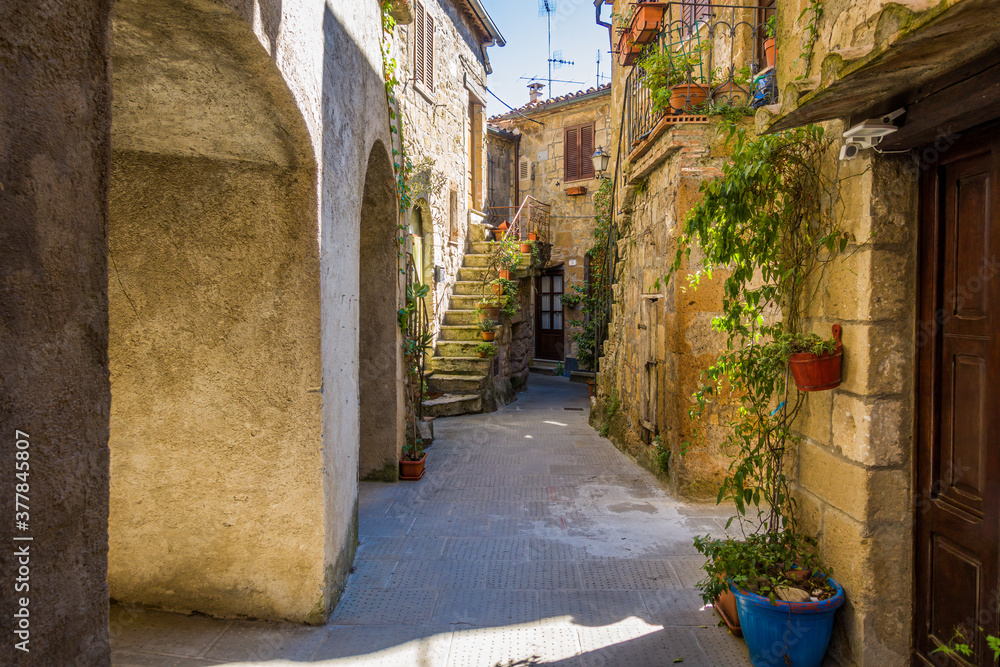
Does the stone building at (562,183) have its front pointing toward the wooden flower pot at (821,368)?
yes

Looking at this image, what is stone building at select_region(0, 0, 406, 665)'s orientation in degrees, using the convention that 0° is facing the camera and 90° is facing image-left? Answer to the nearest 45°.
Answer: approximately 270°

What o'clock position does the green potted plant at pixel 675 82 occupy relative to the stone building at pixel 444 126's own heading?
The green potted plant is roughly at 1 o'clock from the stone building.

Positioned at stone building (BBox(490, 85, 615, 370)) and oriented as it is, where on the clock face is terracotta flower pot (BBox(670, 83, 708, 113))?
The terracotta flower pot is roughly at 12 o'clock from the stone building.

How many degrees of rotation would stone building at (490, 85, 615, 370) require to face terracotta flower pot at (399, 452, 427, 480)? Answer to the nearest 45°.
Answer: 0° — it already faces it

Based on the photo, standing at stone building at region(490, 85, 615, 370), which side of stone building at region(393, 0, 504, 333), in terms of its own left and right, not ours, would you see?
left

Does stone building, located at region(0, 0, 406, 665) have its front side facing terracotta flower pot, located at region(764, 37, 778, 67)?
yes

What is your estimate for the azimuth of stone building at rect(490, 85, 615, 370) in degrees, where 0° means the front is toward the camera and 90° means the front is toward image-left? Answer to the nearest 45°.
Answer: approximately 0°

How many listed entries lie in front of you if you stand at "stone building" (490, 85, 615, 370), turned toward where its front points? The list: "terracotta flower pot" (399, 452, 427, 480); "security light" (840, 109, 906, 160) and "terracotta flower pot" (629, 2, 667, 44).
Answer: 3

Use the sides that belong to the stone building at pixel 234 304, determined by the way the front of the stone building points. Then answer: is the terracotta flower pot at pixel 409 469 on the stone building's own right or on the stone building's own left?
on the stone building's own left

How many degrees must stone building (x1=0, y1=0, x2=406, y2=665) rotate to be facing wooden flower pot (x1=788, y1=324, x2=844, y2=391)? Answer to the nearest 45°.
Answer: approximately 45° to its right

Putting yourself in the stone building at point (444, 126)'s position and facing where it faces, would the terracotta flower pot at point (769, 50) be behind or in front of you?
in front
